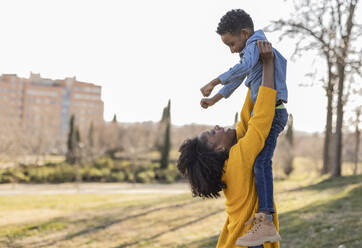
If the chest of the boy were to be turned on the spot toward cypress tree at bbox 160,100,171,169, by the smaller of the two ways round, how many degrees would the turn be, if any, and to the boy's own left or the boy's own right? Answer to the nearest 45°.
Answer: approximately 90° to the boy's own right

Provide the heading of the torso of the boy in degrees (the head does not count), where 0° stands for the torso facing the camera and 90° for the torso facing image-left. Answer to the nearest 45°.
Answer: approximately 90°

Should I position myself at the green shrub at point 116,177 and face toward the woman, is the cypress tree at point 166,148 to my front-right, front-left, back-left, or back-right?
back-left

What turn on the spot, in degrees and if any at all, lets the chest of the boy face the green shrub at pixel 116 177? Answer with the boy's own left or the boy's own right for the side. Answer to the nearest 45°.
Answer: approximately 90° to the boy's own right
